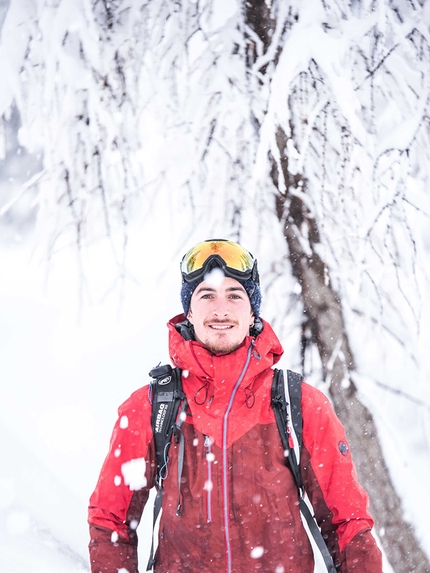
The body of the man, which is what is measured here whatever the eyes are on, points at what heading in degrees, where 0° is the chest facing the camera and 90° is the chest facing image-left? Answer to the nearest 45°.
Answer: approximately 0°

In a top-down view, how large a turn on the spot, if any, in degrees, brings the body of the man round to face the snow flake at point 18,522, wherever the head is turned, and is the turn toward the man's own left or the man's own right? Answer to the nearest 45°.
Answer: approximately 45° to the man's own right

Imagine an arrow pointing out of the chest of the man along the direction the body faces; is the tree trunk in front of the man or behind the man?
behind
